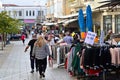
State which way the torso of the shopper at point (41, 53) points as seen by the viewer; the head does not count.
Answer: away from the camera

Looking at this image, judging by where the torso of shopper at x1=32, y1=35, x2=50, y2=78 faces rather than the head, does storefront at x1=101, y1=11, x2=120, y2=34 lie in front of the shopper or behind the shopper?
in front

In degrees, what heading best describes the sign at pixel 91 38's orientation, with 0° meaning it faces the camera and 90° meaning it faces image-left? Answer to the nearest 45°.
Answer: approximately 0°

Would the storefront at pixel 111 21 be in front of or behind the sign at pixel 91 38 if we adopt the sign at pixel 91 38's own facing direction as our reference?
behind
